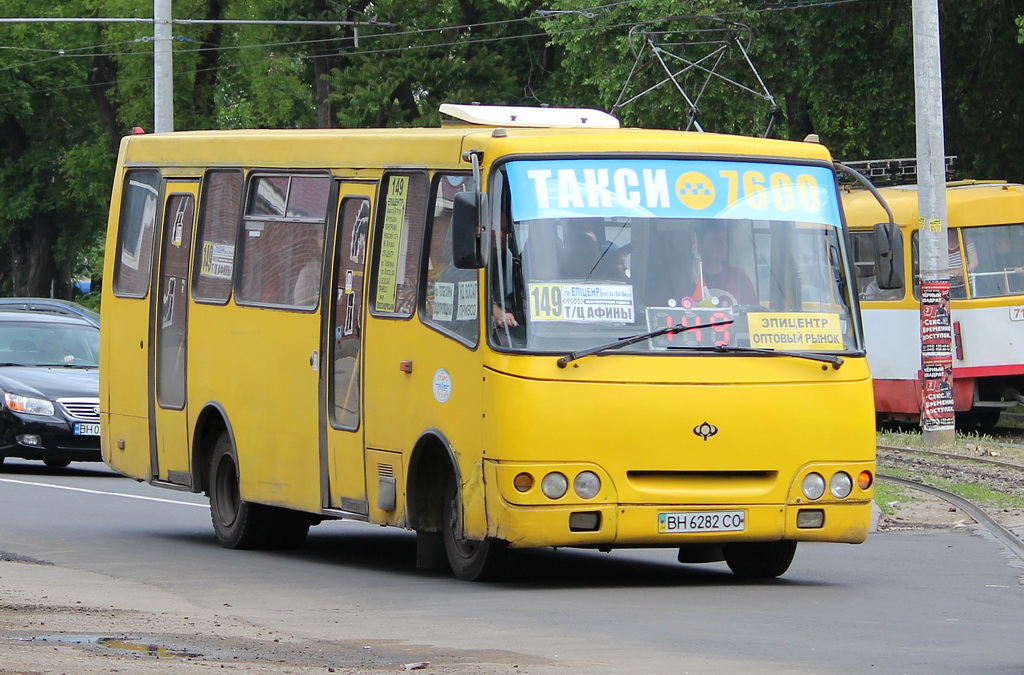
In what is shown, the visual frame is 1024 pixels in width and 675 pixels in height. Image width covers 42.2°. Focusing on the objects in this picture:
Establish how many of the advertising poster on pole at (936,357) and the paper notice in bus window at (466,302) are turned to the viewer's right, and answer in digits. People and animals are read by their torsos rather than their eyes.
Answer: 0

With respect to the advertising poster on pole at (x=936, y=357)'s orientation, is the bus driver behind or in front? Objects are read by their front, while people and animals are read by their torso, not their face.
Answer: in front

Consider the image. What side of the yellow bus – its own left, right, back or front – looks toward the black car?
back

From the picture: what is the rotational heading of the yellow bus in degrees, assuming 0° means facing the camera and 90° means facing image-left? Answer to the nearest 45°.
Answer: approximately 315°

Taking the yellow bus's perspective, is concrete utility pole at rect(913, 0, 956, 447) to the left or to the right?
on its left

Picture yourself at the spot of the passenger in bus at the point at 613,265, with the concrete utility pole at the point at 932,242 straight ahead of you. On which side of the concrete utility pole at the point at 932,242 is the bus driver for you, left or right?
right

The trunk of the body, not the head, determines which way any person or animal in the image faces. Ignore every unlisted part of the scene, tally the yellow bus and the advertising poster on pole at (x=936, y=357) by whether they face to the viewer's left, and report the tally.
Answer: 0

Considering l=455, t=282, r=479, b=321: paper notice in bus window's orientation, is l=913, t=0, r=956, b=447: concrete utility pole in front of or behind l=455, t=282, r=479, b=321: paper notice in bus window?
behind

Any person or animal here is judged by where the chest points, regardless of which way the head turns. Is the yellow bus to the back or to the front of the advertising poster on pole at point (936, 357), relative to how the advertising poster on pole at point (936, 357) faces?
to the front

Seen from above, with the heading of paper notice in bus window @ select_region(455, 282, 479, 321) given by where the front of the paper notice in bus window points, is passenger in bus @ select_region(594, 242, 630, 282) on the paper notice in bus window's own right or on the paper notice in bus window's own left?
on the paper notice in bus window's own left

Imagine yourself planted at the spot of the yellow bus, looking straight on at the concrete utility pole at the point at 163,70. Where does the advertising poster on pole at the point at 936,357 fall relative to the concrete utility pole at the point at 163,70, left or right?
right

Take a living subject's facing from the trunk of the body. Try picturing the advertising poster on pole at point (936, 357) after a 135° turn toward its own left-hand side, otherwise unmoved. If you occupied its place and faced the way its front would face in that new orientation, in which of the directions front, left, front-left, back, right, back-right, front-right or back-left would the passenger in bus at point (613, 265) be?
back-right

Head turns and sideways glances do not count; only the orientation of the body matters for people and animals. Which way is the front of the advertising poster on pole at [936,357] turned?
toward the camera

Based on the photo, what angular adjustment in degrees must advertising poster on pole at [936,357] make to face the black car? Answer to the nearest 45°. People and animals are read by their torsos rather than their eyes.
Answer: approximately 45° to its right
